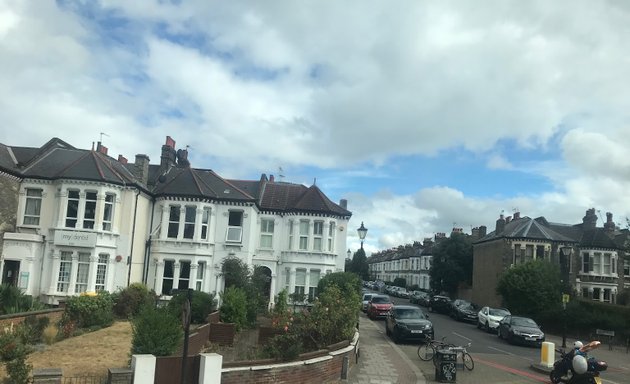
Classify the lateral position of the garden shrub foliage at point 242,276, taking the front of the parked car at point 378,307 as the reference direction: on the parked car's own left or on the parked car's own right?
on the parked car's own right

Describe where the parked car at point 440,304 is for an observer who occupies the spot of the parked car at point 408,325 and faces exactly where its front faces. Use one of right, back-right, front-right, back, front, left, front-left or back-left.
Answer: back-left

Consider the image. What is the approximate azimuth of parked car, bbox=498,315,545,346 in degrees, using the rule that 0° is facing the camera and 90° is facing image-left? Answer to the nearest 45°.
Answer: approximately 315°

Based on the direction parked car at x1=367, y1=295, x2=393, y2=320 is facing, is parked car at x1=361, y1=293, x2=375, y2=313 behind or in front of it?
behind

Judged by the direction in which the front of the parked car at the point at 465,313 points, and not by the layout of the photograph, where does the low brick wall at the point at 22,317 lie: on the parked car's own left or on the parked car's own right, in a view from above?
on the parked car's own right

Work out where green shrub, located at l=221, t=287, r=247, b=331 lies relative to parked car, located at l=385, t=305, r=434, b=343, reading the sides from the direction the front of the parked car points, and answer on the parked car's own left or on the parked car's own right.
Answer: on the parked car's own right

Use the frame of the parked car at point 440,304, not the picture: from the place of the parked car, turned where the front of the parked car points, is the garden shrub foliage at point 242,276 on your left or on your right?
on your right

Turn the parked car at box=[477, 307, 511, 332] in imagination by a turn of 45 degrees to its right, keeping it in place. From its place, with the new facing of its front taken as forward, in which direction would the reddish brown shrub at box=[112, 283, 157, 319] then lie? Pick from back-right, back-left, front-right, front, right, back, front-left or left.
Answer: front-right

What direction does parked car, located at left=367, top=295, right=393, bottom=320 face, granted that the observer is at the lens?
facing the viewer and to the right of the viewer
